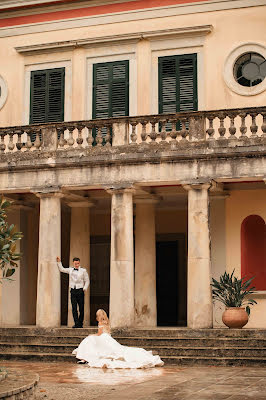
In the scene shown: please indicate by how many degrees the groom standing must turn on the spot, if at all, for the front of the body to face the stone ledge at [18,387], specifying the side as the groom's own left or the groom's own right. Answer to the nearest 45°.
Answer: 0° — they already face it

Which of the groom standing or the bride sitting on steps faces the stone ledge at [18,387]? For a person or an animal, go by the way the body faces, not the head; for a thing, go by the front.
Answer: the groom standing

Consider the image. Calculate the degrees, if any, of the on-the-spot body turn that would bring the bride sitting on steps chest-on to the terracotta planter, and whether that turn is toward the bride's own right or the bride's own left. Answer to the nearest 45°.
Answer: approximately 45° to the bride's own right

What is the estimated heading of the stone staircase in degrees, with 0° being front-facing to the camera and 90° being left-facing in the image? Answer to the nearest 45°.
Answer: approximately 0°

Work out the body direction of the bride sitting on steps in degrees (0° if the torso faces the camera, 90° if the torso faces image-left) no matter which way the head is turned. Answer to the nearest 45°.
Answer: approximately 180°

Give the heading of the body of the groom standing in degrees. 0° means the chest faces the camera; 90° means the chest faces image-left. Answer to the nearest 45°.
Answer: approximately 0°

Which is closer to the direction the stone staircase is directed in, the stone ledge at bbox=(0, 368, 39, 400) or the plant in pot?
the stone ledge

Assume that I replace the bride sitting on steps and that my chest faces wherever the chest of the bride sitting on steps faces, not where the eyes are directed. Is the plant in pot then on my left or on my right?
on my right

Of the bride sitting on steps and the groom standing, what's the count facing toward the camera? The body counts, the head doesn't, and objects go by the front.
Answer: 1

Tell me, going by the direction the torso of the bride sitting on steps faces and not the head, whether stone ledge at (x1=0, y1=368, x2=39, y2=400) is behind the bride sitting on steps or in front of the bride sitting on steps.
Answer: behind

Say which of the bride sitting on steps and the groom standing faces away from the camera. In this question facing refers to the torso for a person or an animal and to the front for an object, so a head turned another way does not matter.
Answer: the bride sitting on steps

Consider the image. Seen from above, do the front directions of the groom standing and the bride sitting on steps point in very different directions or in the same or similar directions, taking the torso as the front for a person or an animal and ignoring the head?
very different directions
